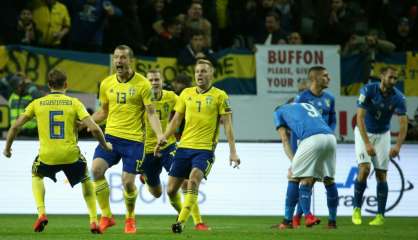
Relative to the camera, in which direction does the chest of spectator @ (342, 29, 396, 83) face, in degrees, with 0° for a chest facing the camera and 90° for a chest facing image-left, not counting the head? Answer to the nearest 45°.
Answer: approximately 0°

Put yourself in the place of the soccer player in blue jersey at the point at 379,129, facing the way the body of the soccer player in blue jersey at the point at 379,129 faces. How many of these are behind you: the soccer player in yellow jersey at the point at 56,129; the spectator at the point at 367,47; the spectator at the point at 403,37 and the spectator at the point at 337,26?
3

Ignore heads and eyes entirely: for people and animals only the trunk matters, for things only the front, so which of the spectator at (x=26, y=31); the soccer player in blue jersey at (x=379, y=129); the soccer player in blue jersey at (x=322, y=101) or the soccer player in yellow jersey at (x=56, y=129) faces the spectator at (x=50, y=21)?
the soccer player in yellow jersey

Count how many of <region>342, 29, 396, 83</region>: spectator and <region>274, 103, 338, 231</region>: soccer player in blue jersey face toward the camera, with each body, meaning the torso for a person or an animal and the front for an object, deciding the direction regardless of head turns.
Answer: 1

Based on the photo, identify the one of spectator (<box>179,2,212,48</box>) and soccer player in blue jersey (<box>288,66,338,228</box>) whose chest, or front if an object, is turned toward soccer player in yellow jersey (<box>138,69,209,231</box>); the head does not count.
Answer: the spectator

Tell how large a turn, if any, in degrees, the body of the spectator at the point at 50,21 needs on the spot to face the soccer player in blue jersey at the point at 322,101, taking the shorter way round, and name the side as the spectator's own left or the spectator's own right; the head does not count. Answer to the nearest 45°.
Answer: approximately 45° to the spectator's own left

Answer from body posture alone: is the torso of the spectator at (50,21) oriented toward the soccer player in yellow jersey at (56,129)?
yes

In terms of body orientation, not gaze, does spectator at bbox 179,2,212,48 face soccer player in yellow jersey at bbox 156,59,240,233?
yes

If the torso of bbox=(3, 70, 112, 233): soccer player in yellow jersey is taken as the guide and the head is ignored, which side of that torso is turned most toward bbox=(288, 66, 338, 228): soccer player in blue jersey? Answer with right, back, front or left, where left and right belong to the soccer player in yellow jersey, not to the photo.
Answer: right

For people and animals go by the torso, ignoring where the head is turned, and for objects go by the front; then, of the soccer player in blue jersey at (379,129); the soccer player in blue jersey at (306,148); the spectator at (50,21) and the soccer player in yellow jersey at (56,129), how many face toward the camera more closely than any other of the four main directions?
2
